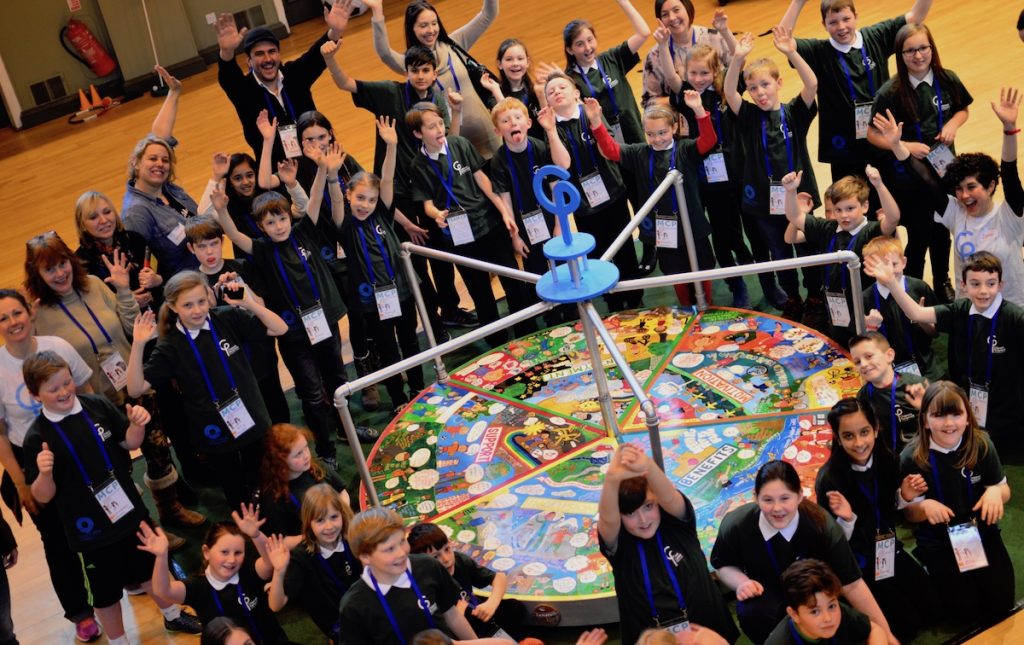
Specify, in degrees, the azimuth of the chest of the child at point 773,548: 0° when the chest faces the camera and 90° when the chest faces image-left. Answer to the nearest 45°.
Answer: approximately 0°

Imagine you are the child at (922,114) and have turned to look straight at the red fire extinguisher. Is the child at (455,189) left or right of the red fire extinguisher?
left

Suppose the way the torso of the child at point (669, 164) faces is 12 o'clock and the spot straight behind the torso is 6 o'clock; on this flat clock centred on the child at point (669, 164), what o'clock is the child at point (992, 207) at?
the child at point (992, 207) is roughly at 10 o'clock from the child at point (669, 164).

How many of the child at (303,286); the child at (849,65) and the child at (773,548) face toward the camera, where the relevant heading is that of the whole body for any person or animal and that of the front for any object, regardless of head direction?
3

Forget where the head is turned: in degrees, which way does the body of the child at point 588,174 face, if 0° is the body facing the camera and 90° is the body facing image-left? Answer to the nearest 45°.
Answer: approximately 0°

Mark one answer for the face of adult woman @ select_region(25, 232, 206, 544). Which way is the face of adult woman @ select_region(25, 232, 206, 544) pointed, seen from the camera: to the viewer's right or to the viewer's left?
to the viewer's right

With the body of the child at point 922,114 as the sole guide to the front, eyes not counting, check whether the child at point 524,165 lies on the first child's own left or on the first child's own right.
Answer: on the first child's own right

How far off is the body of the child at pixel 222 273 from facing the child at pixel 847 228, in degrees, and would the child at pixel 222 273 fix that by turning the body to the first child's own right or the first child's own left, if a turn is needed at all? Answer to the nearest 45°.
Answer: approximately 90° to the first child's own left

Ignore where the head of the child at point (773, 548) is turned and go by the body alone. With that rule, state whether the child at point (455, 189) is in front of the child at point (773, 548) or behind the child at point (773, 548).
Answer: behind

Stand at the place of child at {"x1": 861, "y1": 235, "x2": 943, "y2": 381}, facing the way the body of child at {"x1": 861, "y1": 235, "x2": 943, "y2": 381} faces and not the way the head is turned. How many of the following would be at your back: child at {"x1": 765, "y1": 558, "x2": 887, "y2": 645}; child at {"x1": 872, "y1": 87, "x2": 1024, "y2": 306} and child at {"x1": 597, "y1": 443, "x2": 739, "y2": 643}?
1

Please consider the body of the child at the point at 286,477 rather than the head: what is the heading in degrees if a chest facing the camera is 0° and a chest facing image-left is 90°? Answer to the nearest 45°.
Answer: approximately 315°
